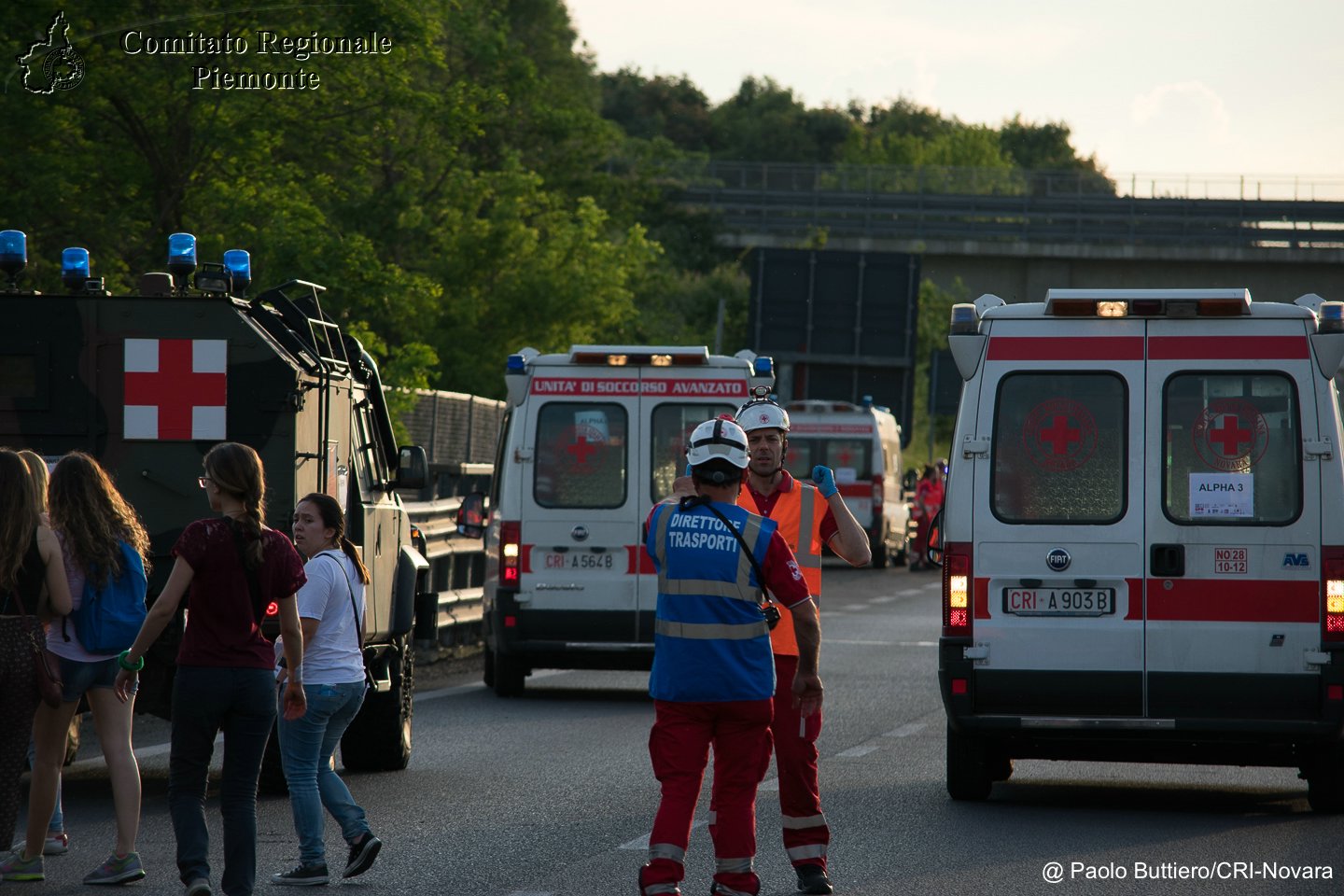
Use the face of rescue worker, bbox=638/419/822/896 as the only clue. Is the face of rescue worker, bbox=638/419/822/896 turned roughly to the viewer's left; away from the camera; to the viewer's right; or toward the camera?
away from the camera

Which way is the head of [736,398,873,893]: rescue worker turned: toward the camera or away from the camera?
toward the camera

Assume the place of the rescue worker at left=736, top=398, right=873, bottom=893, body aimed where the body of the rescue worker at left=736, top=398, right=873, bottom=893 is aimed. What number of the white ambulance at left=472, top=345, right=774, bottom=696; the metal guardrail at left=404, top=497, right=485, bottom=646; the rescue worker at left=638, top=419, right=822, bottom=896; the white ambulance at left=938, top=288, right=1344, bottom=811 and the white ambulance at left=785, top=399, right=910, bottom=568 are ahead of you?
1

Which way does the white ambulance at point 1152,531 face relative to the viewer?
away from the camera

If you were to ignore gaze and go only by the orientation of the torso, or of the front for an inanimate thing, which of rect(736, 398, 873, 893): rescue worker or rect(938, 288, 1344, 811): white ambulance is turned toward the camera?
the rescue worker

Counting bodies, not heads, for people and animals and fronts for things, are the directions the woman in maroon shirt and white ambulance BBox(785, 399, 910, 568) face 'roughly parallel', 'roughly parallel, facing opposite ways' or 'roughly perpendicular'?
roughly parallel

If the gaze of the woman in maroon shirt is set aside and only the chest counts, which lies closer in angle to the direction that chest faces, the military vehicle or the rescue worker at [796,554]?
the military vehicle

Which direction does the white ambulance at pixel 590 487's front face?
away from the camera

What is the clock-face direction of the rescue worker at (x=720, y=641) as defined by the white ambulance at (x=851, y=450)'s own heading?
The rescue worker is roughly at 6 o'clock from the white ambulance.

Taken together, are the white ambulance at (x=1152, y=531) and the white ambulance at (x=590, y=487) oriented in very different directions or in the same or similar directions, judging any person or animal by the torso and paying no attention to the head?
same or similar directions

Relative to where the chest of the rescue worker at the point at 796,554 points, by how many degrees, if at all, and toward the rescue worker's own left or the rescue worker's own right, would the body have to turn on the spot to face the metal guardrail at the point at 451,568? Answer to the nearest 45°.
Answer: approximately 180°

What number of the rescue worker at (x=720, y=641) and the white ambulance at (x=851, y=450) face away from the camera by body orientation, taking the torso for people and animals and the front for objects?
2

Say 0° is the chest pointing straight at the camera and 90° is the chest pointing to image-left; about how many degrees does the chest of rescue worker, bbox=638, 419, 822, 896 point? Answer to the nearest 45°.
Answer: approximately 180°

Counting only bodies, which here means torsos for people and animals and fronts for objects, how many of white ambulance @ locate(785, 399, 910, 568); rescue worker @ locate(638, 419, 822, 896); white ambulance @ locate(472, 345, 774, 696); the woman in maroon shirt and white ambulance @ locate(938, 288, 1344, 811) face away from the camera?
5

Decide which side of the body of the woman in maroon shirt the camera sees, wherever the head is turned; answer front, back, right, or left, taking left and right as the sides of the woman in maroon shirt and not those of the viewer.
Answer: back

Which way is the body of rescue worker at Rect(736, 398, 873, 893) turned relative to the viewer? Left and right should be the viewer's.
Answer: facing the viewer

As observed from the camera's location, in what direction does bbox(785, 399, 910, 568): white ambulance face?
facing away from the viewer
